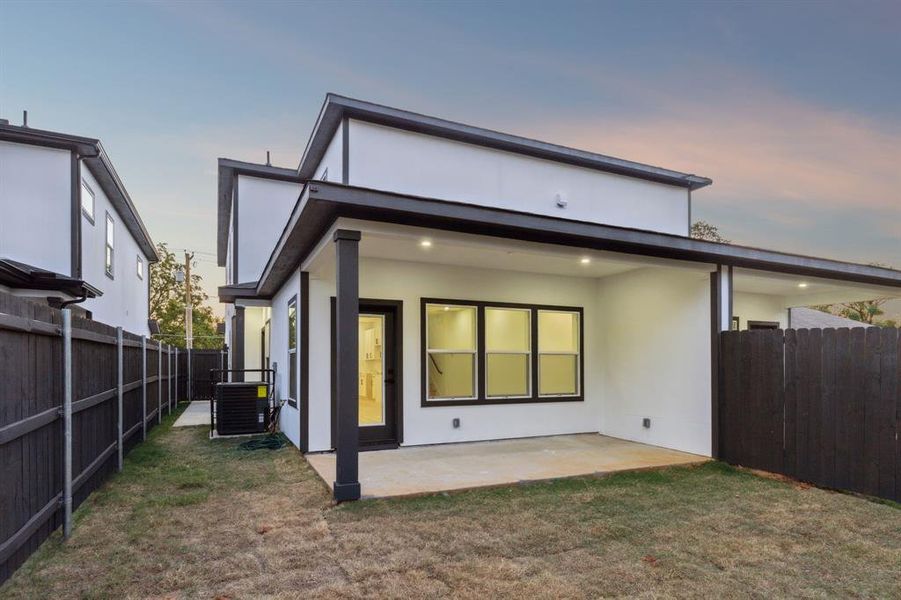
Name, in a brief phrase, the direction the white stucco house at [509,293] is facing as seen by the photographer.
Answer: facing away from the viewer and to the left of the viewer

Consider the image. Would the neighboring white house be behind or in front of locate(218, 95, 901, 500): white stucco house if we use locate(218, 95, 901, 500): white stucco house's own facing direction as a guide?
in front

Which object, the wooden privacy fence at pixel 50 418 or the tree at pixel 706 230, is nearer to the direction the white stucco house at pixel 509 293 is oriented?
the tree

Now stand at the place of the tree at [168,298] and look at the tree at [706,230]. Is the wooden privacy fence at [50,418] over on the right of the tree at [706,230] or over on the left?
right
